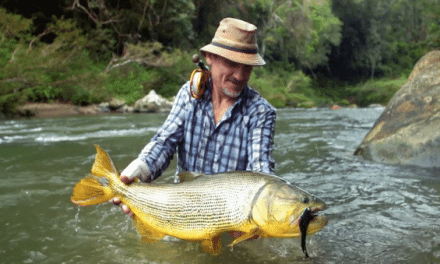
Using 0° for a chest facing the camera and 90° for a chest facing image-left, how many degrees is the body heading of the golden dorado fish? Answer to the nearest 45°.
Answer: approximately 270°

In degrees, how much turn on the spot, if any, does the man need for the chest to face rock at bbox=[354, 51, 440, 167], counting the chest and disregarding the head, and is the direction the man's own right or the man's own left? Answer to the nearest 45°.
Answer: approximately 135° to the man's own left

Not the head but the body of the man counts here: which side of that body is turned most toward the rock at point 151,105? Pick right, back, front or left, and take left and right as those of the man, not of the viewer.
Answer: back

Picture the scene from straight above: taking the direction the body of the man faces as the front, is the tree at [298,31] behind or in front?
behind

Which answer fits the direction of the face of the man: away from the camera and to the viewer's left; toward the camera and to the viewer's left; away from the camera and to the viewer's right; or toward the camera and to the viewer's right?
toward the camera and to the viewer's right

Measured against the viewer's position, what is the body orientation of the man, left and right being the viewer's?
facing the viewer

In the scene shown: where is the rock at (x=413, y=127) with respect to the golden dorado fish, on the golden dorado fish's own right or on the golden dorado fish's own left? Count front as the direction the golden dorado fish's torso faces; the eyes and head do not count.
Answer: on the golden dorado fish's own left

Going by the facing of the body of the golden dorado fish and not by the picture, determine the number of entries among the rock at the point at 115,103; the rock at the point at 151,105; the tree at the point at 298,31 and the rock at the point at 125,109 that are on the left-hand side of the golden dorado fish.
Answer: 4

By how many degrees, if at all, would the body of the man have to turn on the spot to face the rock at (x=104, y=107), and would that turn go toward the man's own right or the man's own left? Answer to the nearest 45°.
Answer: approximately 180°

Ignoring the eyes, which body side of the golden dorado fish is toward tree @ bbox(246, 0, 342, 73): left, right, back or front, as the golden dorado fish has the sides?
left
